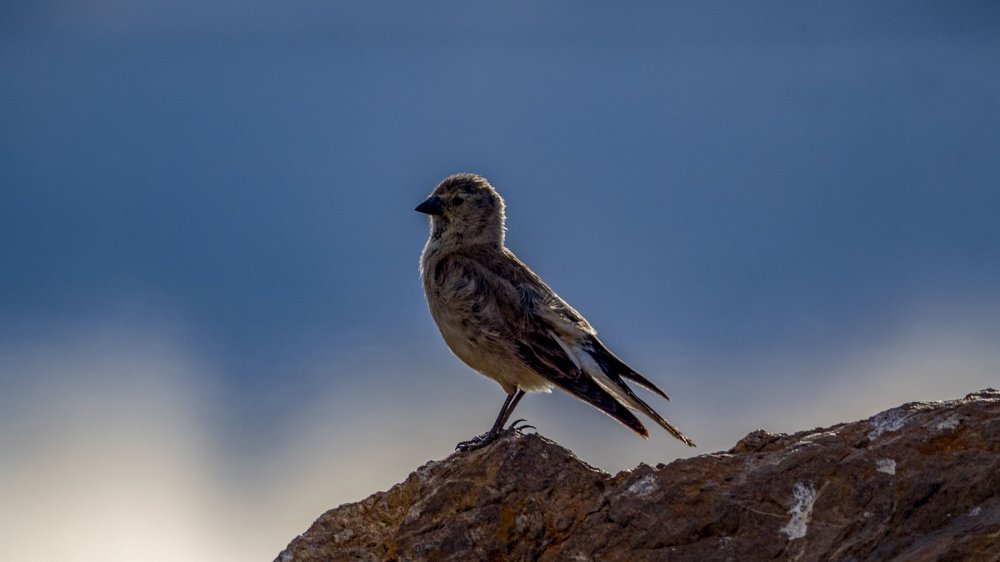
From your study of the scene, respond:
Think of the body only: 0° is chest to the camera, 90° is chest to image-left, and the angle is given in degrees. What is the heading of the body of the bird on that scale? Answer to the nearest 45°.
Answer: approximately 90°
